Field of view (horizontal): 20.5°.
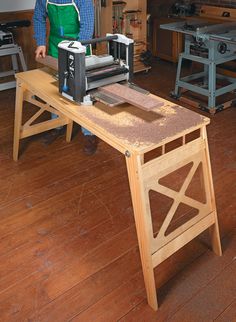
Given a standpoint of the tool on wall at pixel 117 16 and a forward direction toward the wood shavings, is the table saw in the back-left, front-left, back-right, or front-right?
front-left

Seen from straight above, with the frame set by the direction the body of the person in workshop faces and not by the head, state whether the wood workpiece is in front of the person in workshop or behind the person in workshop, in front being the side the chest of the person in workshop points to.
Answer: in front

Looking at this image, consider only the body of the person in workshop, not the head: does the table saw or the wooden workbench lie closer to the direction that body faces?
the wooden workbench

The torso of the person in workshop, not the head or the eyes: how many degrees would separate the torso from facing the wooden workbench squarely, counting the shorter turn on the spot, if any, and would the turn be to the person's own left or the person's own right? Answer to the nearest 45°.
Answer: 0° — they already face it

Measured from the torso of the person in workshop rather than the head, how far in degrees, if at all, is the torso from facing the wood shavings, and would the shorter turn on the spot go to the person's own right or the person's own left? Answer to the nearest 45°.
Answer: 0° — they already face it

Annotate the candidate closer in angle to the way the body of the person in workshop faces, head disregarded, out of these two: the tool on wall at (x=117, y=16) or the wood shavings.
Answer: the wood shavings

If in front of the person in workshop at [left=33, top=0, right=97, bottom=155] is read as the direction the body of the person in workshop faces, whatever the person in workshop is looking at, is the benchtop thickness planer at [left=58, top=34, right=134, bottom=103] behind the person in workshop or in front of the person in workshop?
in front

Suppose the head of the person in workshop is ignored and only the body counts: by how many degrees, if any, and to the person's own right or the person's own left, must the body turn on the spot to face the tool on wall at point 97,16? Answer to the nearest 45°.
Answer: approximately 180°

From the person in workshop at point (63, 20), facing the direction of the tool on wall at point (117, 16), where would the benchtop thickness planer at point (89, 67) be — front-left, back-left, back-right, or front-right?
back-right

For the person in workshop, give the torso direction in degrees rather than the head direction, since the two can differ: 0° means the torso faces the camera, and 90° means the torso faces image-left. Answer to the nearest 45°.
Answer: approximately 0°
